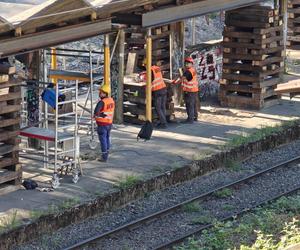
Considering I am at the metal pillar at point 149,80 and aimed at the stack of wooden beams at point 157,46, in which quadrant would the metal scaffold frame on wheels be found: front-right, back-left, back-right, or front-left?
back-left

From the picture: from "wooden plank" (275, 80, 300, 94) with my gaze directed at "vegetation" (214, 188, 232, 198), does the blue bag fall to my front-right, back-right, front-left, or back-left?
front-right

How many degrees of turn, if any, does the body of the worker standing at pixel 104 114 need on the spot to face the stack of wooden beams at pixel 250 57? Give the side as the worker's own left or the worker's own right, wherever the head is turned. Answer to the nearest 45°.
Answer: approximately 90° to the worker's own right

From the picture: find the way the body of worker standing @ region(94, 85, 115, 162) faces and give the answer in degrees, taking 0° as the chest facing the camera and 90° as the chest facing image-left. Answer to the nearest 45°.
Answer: approximately 135°

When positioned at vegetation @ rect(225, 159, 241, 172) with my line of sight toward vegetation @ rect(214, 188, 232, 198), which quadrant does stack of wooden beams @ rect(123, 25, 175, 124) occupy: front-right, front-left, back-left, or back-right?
back-right

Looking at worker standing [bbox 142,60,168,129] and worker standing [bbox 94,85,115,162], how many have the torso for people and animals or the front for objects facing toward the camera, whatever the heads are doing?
0
